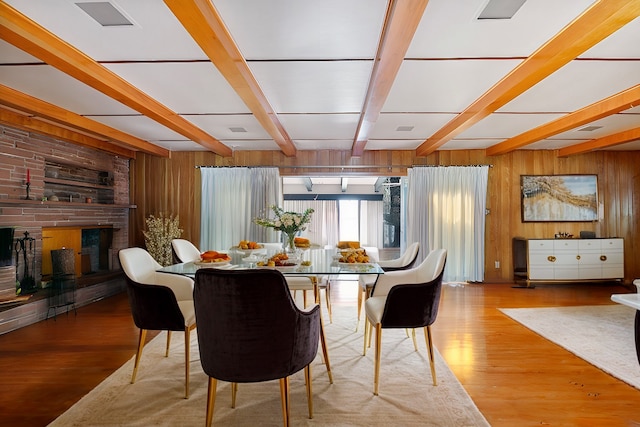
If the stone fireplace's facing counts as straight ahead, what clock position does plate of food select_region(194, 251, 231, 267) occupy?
The plate of food is roughly at 1 o'clock from the stone fireplace.

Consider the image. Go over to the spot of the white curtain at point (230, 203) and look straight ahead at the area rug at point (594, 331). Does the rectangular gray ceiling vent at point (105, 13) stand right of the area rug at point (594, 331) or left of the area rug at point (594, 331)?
right

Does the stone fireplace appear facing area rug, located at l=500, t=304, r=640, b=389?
yes

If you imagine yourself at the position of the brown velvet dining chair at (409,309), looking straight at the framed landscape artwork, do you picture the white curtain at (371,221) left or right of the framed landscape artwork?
left

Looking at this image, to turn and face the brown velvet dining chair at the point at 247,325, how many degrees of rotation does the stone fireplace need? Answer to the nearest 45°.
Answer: approximately 45° to its right

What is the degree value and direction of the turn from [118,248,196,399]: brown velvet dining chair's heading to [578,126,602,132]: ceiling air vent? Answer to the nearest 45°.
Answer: approximately 45° to its left

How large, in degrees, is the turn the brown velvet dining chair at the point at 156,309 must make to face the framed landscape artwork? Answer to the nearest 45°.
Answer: approximately 45° to its left

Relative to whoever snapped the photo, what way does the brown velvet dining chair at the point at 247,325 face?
facing away from the viewer and to the right of the viewer

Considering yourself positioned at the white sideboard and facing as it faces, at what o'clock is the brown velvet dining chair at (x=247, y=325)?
The brown velvet dining chair is roughly at 2 o'clock from the white sideboard.

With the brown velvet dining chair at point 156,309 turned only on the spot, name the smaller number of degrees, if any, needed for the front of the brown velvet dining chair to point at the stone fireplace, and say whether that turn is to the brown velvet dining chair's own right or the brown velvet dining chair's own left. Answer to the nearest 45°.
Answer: approximately 135° to the brown velvet dining chair's own left

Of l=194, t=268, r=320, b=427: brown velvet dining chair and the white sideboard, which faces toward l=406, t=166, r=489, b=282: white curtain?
the brown velvet dining chair
